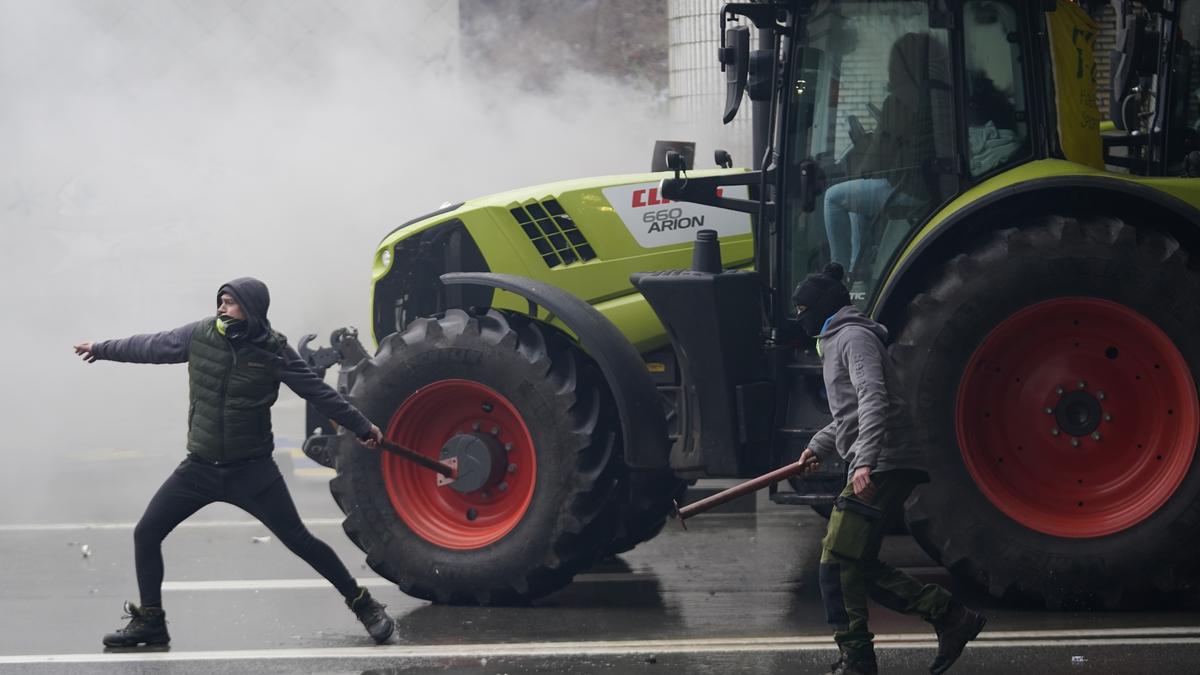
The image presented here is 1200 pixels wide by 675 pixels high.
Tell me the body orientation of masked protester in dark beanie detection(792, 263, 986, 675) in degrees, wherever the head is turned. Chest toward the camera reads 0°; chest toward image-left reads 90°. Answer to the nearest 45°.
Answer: approximately 90°

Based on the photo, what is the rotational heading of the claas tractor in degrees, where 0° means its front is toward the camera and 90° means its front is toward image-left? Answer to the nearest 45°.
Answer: approximately 90°

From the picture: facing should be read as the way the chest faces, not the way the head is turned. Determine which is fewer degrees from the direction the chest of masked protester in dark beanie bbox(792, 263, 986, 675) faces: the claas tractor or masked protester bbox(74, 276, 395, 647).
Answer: the masked protester

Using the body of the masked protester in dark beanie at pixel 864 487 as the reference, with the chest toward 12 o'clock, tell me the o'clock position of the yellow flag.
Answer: The yellow flag is roughly at 4 o'clock from the masked protester in dark beanie.

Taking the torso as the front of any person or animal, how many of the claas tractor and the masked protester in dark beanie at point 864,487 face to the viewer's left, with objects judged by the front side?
2

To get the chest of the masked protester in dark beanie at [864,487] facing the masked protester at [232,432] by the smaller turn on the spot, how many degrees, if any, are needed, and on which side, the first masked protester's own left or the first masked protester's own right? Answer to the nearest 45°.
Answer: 0° — they already face them

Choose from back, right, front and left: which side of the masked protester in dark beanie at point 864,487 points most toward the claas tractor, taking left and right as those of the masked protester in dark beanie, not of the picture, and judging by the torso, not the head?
right

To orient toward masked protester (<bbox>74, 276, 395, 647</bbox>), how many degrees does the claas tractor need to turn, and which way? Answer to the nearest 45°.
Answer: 0° — it already faces them
